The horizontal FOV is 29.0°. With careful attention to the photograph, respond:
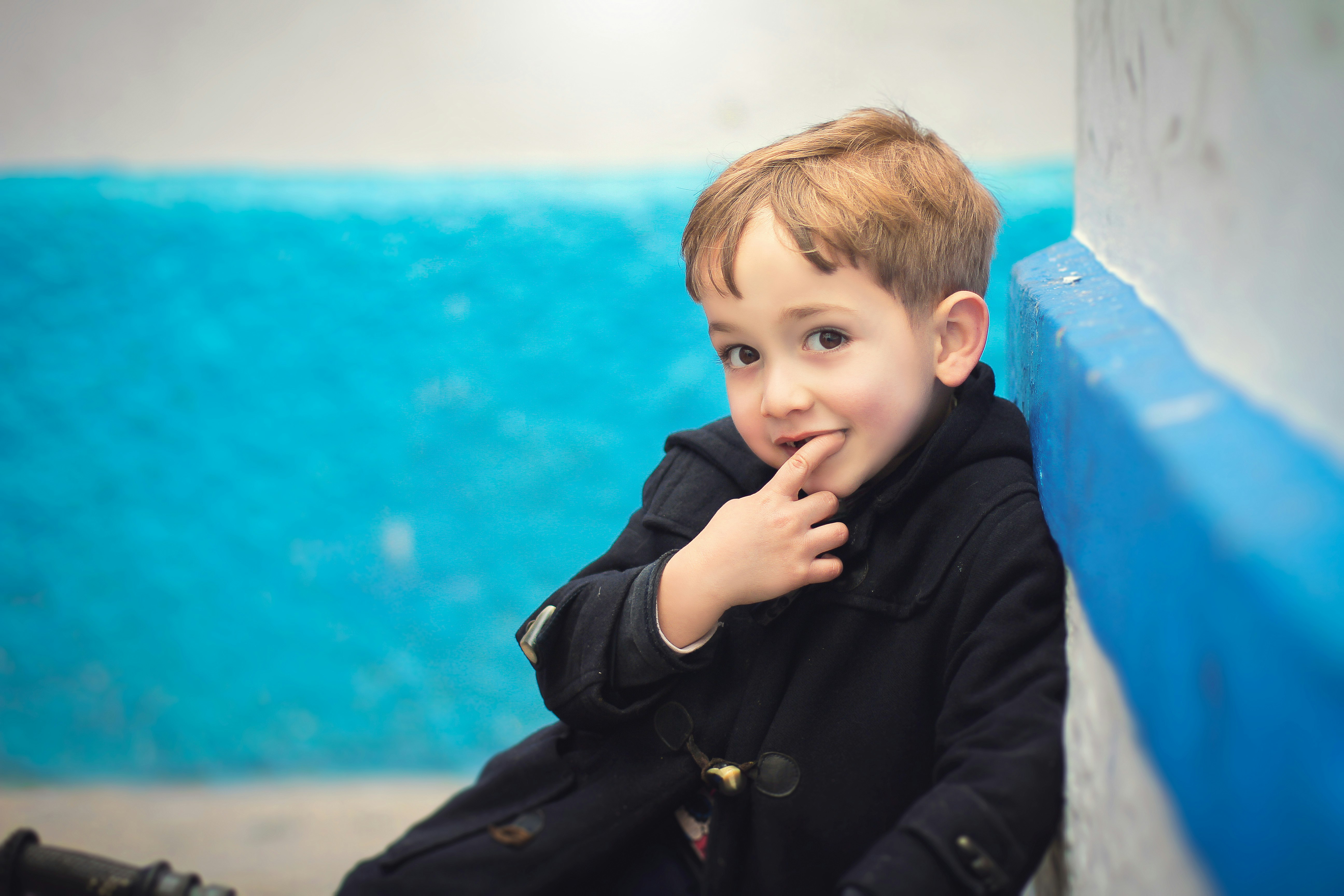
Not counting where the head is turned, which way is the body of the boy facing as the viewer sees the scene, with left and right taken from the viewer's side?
facing the viewer and to the left of the viewer
